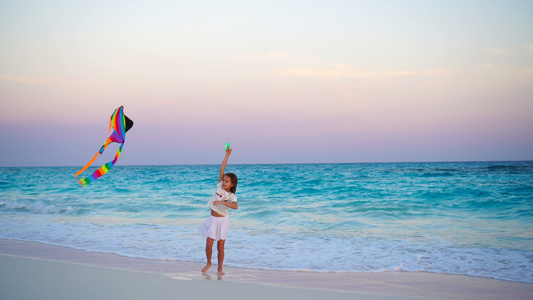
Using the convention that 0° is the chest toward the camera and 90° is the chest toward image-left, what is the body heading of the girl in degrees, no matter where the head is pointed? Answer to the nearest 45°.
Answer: approximately 45°
